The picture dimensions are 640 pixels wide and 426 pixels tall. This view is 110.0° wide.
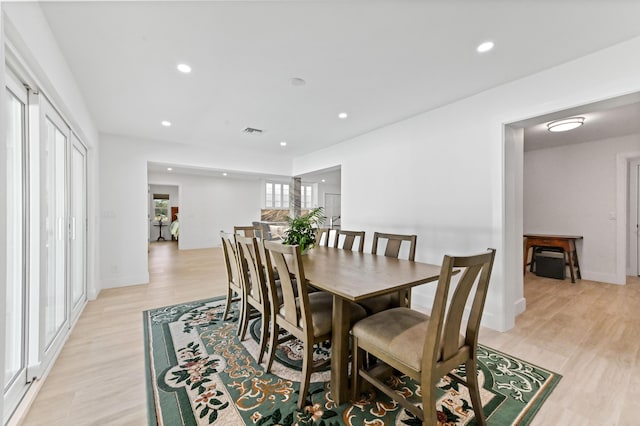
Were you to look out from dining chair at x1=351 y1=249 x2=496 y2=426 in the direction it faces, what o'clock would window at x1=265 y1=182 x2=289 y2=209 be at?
The window is roughly at 12 o'clock from the dining chair.

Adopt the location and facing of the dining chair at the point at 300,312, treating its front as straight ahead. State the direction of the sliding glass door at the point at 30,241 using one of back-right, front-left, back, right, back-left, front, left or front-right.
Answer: back-left

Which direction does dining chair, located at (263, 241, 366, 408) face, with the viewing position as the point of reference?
facing away from the viewer and to the right of the viewer

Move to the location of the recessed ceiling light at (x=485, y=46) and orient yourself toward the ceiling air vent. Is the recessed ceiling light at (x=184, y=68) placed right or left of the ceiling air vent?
left

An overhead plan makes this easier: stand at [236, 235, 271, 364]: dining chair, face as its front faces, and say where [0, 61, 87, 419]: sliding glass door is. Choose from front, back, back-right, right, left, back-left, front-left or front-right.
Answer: back-left

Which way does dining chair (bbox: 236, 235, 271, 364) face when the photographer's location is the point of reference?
facing away from the viewer and to the right of the viewer

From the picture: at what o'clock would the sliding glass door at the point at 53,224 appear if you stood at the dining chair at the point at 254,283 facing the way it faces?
The sliding glass door is roughly at 8 o'clock from the dining chair.

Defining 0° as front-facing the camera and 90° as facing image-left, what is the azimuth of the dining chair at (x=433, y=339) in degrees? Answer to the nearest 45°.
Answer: approximately 135°
